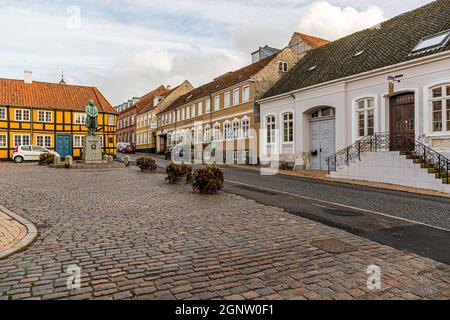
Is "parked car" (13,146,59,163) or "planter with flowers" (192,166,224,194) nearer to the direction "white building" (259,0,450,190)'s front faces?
the planter with flowers

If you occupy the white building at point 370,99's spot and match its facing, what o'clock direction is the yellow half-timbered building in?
The yellow half-timbered building is roughly at 2 o'clock from the white building.

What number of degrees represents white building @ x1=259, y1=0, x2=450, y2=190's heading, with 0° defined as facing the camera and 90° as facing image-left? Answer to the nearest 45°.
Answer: approximately 45°

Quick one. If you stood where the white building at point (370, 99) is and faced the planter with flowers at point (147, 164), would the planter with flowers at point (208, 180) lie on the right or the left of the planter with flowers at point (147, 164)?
left

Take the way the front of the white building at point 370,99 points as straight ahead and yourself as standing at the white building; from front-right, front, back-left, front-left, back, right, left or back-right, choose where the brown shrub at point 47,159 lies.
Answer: front-right

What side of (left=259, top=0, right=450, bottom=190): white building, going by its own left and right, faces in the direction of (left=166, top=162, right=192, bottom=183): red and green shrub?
front

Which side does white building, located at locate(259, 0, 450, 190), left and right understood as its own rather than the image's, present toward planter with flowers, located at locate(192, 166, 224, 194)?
front
